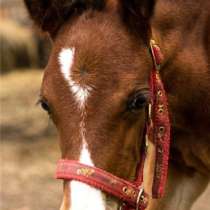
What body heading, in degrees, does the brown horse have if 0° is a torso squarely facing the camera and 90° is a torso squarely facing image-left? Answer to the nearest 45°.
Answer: approximately 45°
